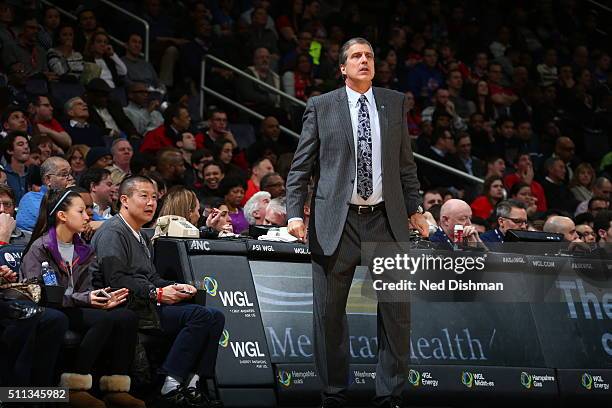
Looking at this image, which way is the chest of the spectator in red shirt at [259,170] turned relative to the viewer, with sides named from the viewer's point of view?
facing the viewer and to the right of the viewer

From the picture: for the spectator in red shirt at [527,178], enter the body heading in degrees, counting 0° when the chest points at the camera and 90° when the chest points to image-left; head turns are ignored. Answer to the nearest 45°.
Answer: approximately 0°

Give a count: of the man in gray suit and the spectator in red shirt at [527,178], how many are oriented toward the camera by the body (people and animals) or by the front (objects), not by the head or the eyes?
2

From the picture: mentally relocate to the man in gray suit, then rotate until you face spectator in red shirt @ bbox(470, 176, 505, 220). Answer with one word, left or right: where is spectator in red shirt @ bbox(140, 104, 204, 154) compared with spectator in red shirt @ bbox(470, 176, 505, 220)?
left

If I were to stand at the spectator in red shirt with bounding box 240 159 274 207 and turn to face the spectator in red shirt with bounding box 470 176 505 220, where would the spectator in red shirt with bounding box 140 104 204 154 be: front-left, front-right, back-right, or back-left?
back-left

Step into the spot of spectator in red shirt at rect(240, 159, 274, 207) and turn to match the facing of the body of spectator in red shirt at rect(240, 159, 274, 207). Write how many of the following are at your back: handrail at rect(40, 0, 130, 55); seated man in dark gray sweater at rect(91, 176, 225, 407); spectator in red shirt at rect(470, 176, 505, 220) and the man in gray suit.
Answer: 1

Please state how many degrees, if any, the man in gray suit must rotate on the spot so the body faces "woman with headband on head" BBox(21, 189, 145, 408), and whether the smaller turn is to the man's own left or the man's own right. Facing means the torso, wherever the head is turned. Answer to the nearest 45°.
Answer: approximately 90° to the man's own right
